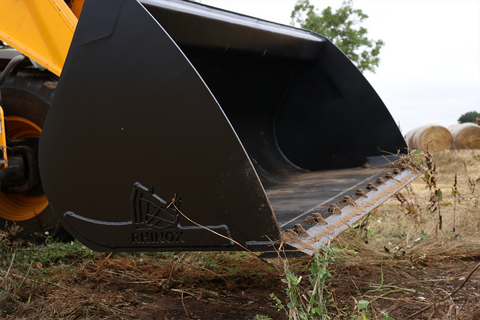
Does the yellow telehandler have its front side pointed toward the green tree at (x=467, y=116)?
no

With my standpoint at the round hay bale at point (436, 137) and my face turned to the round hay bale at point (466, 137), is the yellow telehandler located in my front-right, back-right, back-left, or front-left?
back-right

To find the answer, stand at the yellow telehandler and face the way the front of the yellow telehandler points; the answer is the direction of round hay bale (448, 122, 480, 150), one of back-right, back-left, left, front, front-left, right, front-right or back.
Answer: left

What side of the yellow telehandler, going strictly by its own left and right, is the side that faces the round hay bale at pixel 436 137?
left

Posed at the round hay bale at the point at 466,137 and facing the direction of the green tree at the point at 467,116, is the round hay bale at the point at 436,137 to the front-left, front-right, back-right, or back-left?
back-left

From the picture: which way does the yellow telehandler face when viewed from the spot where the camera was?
facing the viewer and to the right of the viewer
